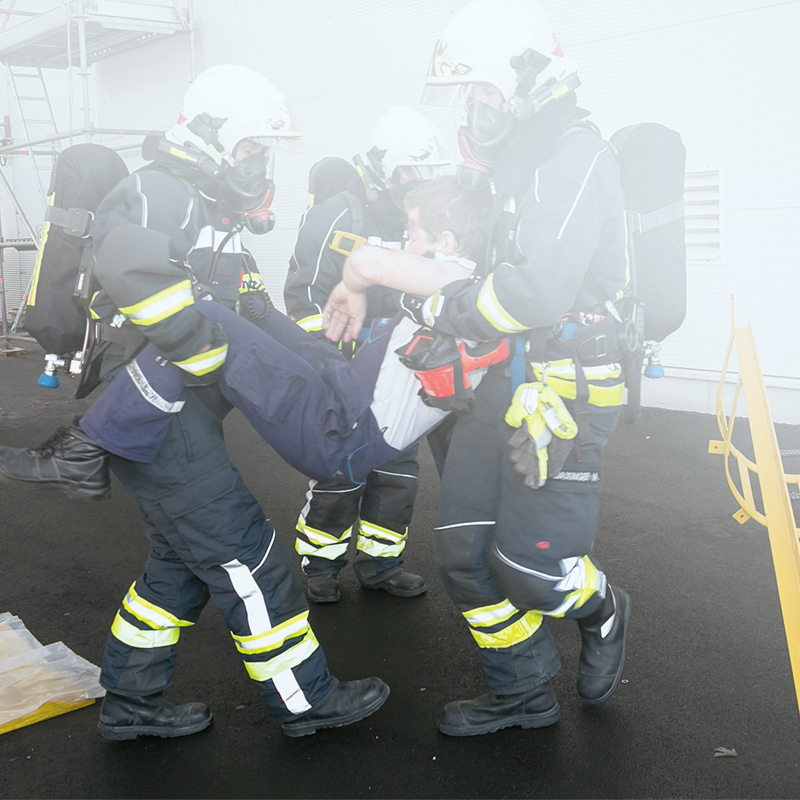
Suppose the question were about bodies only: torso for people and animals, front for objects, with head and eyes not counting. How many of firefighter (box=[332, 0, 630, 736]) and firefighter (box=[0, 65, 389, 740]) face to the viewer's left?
1

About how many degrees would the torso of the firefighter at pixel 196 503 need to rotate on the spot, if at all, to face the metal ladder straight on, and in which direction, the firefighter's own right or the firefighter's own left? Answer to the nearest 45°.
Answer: approximately 90° to the firefighter's own left

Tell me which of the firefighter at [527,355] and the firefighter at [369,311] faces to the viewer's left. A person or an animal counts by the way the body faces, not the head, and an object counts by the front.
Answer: the firefighter at [527,355]

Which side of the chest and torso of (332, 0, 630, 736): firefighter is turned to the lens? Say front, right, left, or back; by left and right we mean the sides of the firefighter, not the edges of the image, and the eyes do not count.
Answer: left

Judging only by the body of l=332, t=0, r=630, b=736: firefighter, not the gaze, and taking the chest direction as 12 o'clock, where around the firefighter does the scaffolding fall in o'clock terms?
The scaffolding is roughly at 2 o'clock from the firefighter.

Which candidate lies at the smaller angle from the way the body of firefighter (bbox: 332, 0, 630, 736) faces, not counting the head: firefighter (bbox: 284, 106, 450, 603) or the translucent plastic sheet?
the translucent plastic sheet

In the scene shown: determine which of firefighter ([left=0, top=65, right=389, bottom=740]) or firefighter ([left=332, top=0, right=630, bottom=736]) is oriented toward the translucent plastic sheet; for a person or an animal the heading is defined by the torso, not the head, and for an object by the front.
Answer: firefighter ([left=332, top=0, right=630, bottom=736])

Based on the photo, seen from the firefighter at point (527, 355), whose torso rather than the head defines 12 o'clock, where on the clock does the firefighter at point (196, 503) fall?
the firefighter at point (196, 503) is roughly at 12 o'clock from the firefighter at point (527, 355).

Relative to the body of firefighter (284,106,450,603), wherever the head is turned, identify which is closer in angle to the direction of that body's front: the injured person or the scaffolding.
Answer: the injured person

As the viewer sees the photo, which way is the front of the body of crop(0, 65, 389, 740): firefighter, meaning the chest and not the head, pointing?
to the viewer's right

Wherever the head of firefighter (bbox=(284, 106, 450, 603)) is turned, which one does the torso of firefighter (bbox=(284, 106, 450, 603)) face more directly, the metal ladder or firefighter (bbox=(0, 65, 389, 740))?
the firefighter

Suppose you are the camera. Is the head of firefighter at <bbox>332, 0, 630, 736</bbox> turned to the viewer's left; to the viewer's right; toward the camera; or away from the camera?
to the viewer's left

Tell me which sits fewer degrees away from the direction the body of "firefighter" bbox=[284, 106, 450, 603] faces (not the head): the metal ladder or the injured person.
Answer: the injured person

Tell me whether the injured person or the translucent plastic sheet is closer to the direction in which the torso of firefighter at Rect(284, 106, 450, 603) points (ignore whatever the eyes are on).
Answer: the injured person

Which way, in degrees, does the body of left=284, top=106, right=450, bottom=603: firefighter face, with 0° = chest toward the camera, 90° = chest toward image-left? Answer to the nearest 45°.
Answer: approximately 315°
